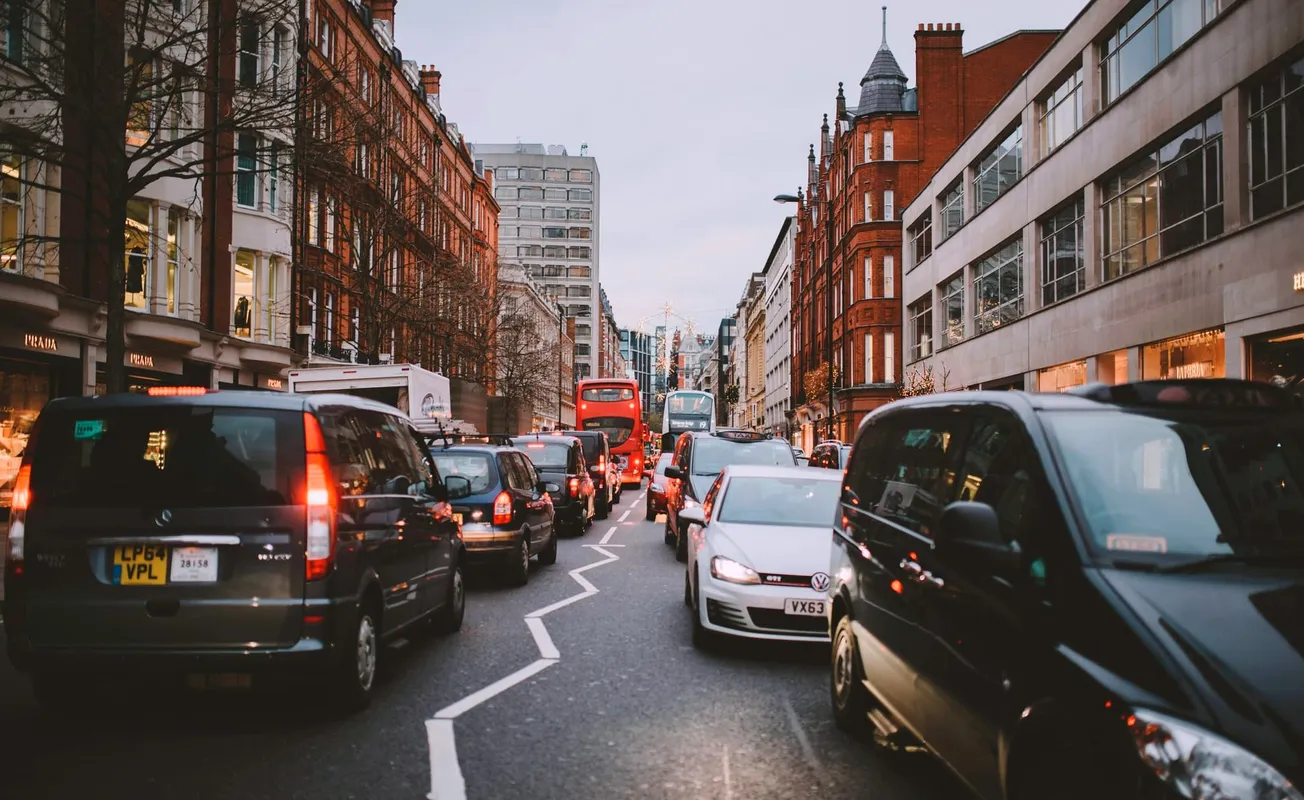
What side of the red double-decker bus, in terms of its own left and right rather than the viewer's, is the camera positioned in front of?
back

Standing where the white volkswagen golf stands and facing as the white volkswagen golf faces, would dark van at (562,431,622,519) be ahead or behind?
behind

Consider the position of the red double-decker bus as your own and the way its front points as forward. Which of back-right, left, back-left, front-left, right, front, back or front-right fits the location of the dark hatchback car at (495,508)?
back

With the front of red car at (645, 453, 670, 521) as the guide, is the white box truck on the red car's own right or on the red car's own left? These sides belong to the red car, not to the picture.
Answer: on the red car's own right

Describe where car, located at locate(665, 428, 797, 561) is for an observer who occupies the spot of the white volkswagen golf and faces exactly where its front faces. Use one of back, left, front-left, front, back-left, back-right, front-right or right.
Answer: back

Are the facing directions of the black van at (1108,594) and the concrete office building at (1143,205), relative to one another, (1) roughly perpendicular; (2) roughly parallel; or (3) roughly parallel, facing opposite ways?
roughly perpendicular

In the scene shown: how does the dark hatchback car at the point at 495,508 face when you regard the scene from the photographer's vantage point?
facing away from the viewer and to the right of the viewer

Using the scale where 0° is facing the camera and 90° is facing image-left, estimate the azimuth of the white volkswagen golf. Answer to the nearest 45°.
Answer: approximately 0°
